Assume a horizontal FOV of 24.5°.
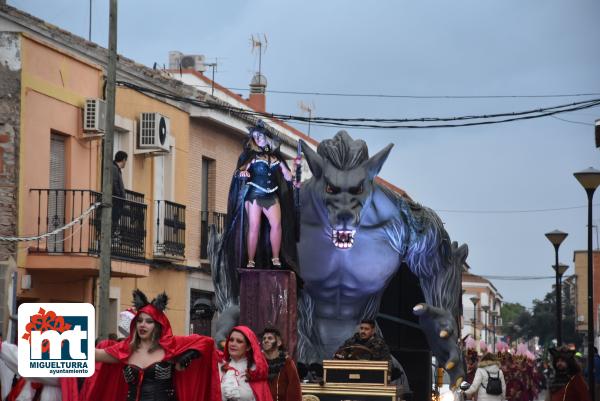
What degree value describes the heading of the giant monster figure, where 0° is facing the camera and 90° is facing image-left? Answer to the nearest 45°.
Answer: approximately 0°

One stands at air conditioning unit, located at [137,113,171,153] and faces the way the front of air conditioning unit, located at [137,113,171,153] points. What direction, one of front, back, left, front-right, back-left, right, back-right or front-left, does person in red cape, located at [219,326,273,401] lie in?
right

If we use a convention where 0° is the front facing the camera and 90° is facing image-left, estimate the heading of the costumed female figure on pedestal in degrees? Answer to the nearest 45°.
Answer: approximately 0°

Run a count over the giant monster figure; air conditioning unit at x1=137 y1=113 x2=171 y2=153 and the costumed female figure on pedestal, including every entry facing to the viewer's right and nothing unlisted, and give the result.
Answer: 1

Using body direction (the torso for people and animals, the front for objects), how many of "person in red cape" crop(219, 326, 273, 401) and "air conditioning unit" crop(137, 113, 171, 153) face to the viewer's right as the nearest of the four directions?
1

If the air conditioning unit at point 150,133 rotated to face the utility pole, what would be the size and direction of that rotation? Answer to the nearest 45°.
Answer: approximately 90° to its right

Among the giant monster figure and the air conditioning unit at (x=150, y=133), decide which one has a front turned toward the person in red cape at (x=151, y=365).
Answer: the giant monster figure

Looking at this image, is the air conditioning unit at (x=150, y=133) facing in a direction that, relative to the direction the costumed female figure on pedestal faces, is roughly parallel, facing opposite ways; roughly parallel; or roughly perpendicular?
roughly perpendicular

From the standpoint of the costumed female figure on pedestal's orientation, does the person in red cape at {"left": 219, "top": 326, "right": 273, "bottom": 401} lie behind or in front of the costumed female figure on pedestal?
in front
